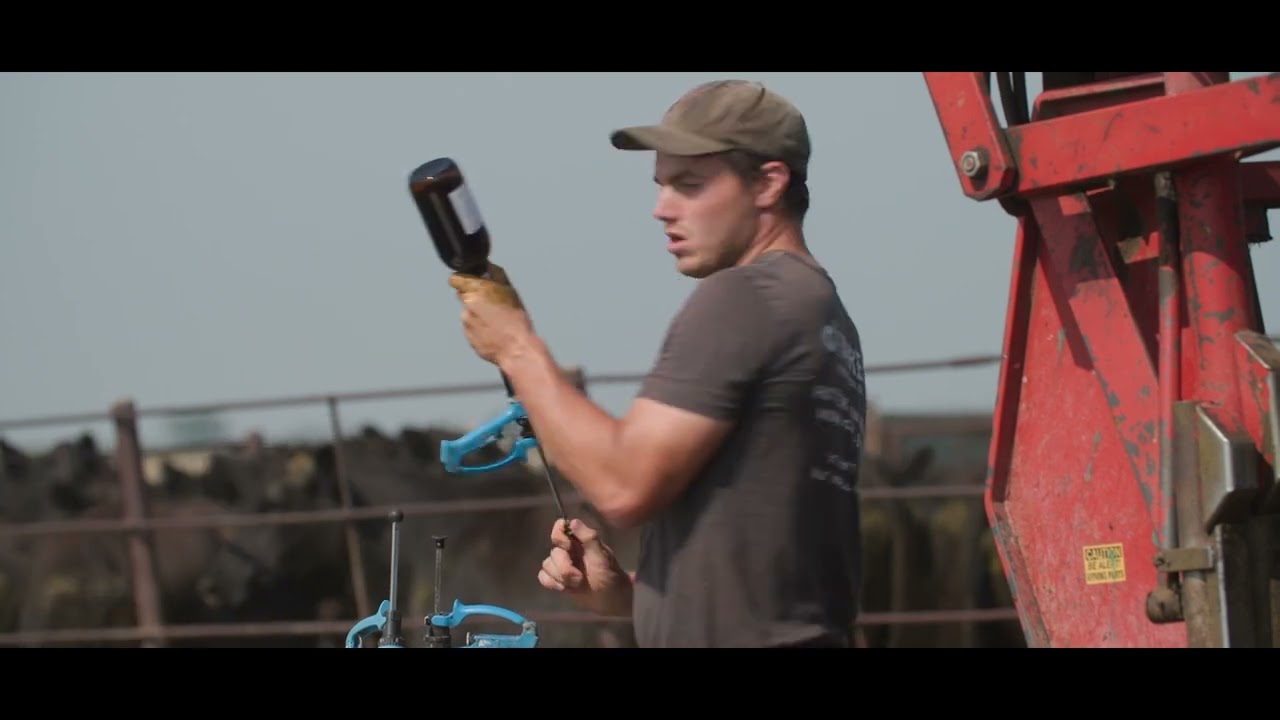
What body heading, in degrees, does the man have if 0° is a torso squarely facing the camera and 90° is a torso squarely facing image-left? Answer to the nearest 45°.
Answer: approximately 90°

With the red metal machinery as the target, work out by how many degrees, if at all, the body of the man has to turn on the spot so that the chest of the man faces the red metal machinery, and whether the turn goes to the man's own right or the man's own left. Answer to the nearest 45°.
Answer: approximately 135° to the man's own right

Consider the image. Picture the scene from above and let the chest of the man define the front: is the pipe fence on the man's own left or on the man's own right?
on the man's own right
